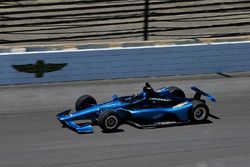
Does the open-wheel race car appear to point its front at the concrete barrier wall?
no

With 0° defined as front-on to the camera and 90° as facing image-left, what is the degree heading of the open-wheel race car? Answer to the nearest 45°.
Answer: approximately 45°
